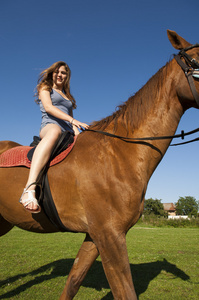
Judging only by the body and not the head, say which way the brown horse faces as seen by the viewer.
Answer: to the viewer's right
